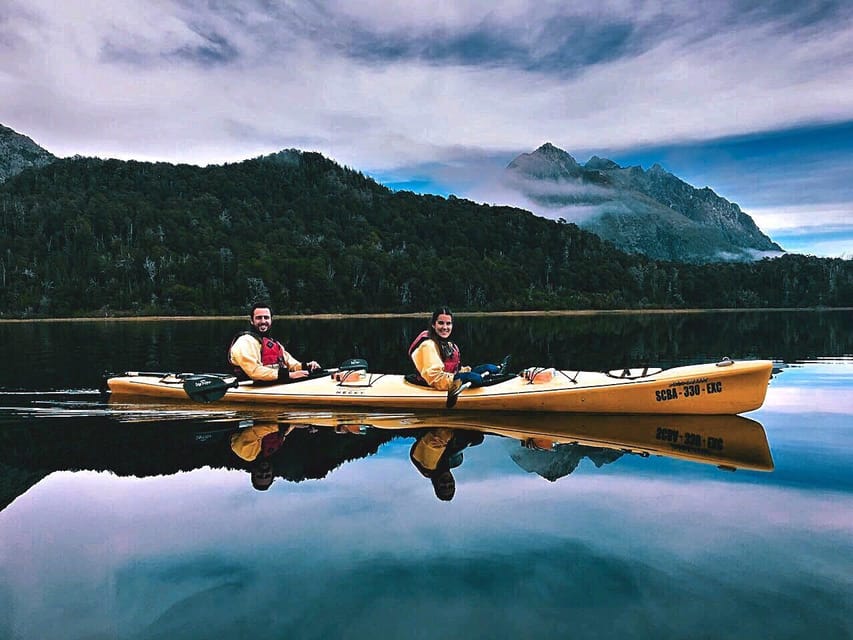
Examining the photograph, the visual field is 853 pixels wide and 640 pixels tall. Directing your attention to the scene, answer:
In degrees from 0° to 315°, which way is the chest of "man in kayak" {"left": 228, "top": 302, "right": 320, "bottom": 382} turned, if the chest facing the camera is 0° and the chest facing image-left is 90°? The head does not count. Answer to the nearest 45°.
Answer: approximately 315°

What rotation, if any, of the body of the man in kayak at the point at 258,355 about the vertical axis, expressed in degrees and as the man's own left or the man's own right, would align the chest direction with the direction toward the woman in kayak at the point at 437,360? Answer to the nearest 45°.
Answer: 0° — they already face them
